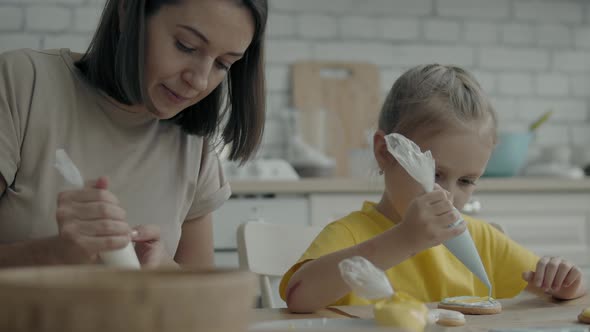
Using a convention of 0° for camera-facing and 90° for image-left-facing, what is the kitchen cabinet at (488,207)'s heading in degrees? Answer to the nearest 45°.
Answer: approximately 0°

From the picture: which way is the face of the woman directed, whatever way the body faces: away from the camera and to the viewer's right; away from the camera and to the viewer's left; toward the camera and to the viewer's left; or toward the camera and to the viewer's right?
toward the camera and to the viewer's right

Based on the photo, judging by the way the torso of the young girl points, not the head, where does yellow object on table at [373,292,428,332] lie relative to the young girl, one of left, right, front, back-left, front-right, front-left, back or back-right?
front-right
